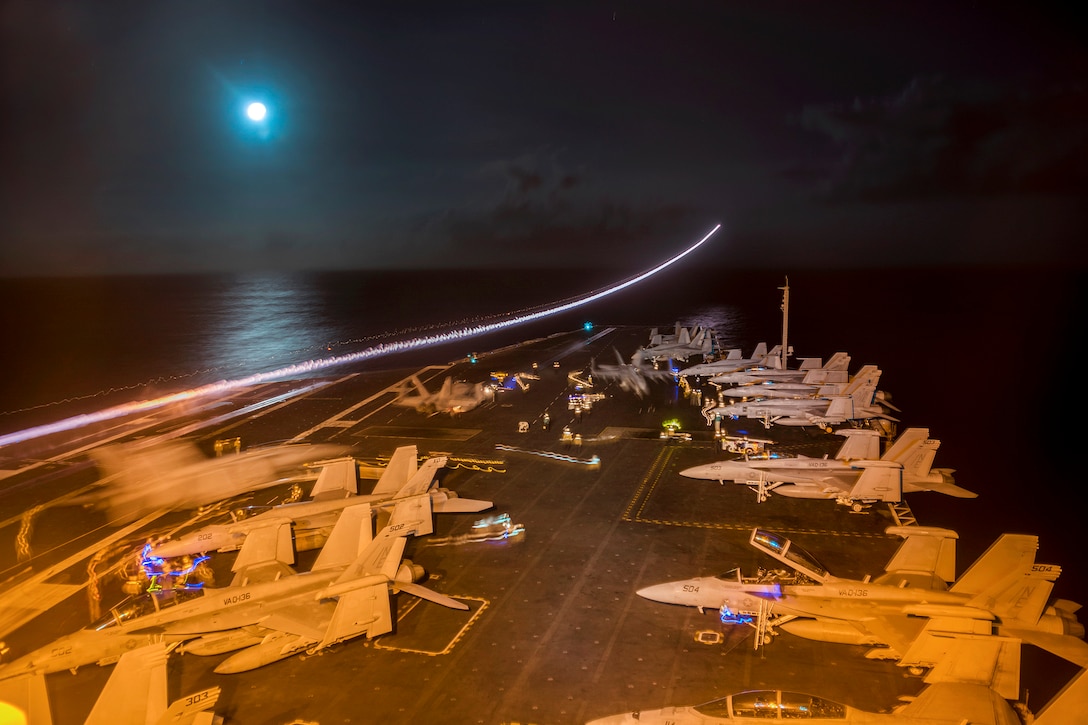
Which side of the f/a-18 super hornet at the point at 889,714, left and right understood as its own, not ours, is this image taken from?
left

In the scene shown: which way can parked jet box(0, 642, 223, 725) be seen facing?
to the viewer's left

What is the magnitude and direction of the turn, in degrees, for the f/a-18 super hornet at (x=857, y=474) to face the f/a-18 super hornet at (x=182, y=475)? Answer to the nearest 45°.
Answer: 0° — it already faces it

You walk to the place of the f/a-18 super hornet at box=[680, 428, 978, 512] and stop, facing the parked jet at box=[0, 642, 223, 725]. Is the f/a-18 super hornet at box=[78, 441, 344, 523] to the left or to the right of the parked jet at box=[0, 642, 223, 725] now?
right

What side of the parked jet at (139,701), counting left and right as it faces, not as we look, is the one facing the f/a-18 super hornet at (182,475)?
right

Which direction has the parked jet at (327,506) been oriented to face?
to the viewer's left

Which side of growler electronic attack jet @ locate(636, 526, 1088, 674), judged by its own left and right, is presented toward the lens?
left

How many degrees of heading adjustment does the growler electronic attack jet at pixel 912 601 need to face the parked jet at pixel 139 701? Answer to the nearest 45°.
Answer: approximately 45° to its left

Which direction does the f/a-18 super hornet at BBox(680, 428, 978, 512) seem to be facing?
to the viewer's left

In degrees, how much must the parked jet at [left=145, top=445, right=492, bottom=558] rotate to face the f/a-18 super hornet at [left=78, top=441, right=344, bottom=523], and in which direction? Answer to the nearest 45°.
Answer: approximately 45° to its right

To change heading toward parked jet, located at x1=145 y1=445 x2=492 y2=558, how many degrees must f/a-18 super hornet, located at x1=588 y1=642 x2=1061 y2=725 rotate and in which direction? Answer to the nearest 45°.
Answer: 0° — it already faces it
